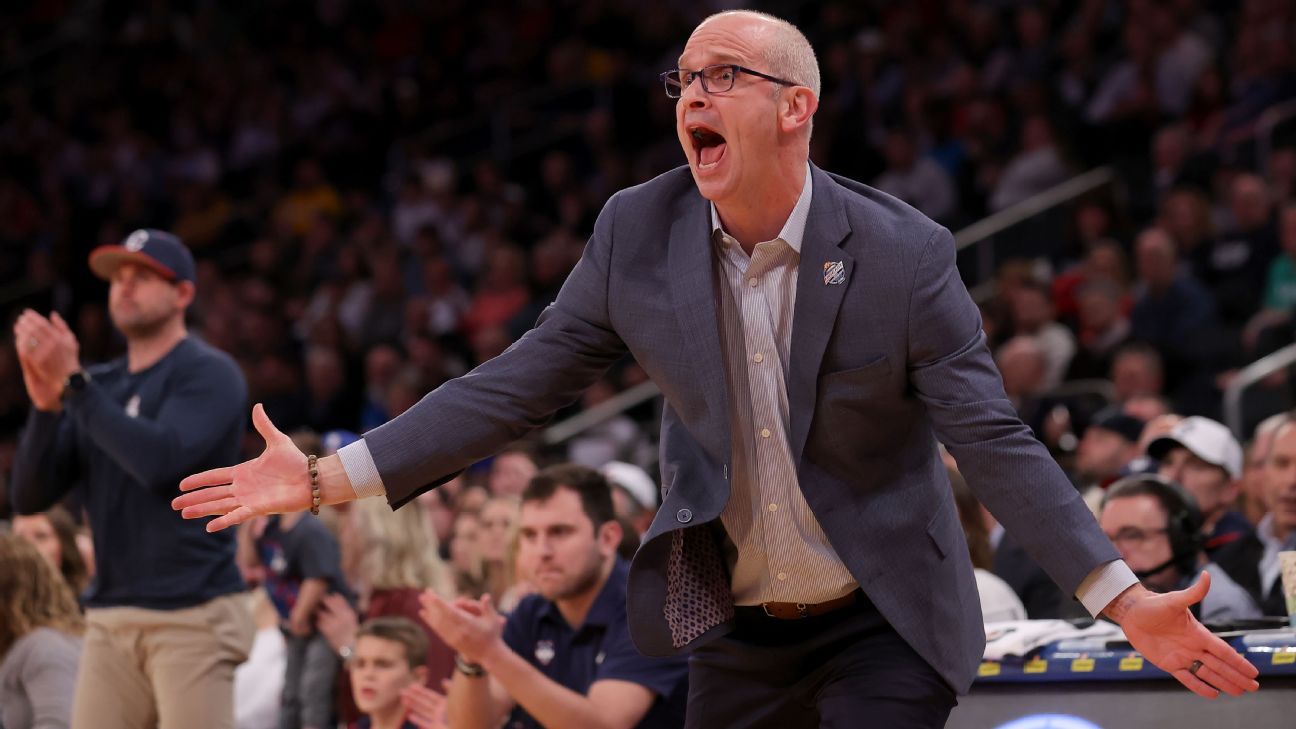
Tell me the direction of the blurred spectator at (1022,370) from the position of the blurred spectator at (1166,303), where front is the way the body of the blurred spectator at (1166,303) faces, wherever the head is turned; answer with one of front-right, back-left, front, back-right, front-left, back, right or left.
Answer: front

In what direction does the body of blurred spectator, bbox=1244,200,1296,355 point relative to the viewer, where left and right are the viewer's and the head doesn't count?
facing the viewer and to the left of the viewer

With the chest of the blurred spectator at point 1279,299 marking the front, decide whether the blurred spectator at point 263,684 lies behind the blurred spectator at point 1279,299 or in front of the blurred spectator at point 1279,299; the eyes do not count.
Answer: in front

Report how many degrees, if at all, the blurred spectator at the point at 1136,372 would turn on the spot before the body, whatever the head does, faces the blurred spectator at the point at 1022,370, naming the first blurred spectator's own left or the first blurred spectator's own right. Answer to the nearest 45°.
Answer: approximately 90° to the first blurred spectator's own right

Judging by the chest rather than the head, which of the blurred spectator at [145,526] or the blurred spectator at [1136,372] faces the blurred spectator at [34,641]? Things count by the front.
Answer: the blurred spectator at [1136,372]

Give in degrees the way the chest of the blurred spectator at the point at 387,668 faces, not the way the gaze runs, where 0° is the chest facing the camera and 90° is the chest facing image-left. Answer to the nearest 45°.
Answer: approximately 45°

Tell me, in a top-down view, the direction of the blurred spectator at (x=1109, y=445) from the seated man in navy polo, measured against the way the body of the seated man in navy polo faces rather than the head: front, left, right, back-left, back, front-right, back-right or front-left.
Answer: back

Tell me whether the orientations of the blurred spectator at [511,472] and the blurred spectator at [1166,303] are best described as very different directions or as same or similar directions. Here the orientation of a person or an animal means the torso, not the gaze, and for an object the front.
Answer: same or similar directions

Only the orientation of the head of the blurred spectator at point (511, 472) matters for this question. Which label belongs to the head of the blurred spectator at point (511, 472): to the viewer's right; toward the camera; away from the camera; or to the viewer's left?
toward the camera

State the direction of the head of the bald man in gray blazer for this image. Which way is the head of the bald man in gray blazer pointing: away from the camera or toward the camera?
toward the camera

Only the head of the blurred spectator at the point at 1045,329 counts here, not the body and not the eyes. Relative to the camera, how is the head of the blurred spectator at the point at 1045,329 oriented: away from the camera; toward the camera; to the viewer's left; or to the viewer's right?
toward the camera

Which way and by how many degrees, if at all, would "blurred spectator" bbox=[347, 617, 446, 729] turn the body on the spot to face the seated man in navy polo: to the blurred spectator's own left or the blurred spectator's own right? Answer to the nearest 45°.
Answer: approximately 90° to the blurred spectator's own left

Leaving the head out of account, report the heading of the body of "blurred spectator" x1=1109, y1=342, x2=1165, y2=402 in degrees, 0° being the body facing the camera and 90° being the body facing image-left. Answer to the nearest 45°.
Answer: approximately 45°

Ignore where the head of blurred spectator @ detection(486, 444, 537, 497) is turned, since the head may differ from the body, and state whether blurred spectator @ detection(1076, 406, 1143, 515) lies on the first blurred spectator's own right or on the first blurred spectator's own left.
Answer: on the first blurred spectator's own left
